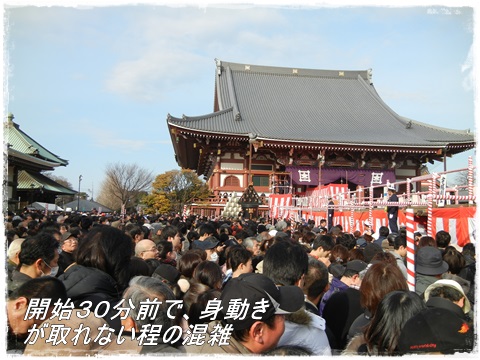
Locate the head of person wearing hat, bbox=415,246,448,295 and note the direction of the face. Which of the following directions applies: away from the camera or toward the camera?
away from the camera

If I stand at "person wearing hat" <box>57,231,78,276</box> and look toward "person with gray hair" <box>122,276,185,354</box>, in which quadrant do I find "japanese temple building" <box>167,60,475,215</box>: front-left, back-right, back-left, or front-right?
back-left

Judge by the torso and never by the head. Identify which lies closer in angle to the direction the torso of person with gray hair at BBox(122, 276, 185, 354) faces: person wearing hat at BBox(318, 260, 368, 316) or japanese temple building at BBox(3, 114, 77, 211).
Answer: the japanese temple building

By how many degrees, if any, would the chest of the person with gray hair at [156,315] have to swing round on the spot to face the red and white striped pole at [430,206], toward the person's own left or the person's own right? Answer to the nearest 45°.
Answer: approximately 90° to the person's own right

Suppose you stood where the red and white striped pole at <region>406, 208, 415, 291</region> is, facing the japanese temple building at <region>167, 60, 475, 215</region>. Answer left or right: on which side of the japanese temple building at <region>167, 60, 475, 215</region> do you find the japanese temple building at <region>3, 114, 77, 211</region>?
left

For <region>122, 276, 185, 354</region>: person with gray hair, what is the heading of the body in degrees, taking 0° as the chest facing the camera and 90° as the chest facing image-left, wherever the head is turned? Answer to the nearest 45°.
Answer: approximately 135°

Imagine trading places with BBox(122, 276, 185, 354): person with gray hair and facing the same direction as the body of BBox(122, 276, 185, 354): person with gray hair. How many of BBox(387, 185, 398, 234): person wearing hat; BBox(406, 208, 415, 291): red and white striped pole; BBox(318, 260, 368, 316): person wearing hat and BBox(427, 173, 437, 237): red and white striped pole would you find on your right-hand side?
4
